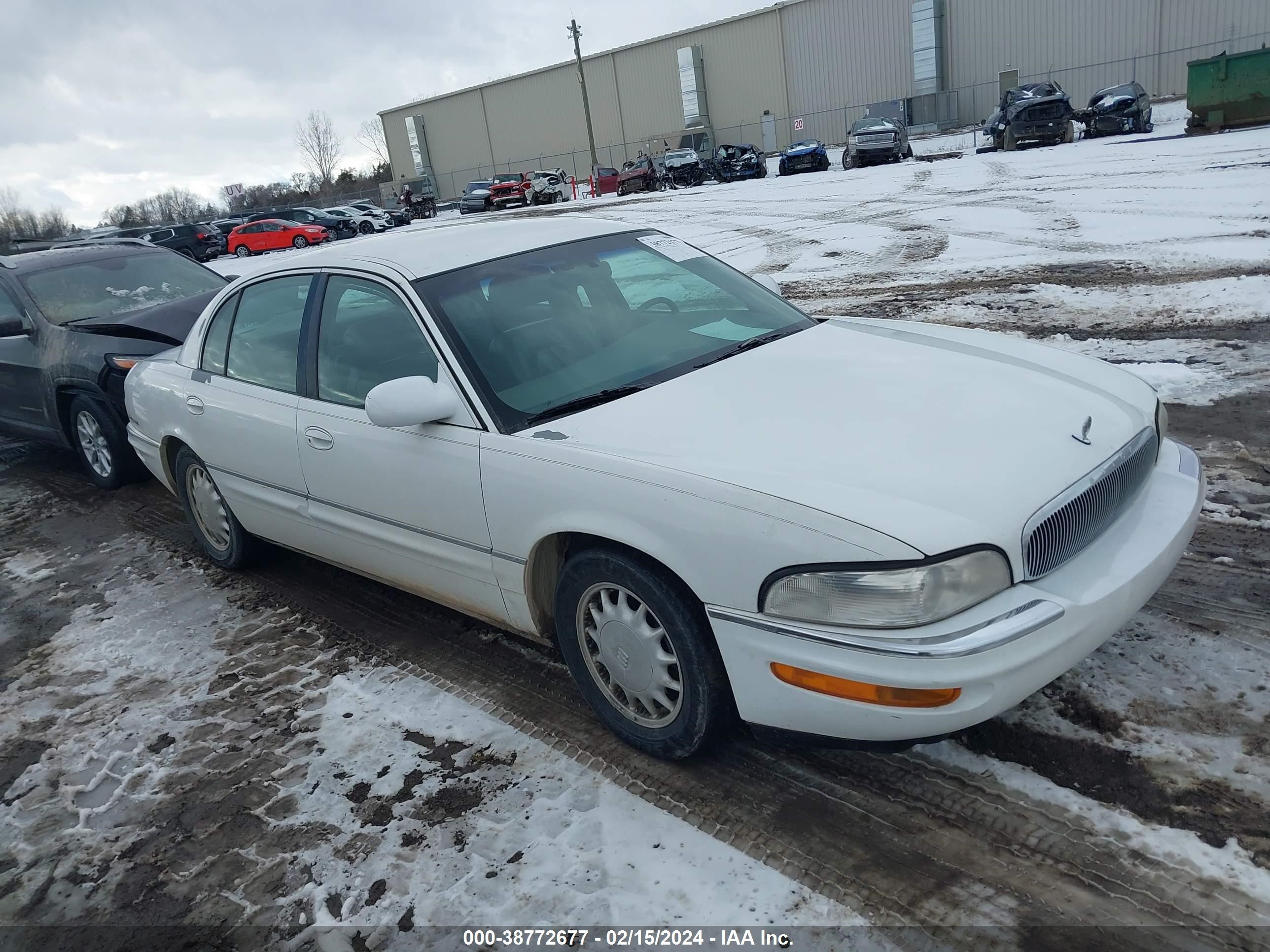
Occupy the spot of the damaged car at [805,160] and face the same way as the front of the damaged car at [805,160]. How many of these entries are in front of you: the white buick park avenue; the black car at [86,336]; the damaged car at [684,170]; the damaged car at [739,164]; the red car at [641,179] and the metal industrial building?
2

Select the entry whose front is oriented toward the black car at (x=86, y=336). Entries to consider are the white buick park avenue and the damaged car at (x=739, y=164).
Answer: the damaged car

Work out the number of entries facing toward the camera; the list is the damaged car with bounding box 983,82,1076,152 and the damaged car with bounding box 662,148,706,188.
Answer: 2

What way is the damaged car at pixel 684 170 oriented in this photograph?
toward the camera

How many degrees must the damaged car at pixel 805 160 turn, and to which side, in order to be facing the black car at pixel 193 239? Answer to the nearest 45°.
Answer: approximately 90° to its right

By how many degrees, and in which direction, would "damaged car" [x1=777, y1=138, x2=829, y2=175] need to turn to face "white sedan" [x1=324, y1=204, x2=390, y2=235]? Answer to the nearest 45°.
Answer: approximately 90° to its right

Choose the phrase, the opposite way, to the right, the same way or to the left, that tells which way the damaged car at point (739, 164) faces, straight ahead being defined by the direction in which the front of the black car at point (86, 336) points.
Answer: to the right

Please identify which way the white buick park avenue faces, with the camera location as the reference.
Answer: facing the viewer and to the right of the viewer

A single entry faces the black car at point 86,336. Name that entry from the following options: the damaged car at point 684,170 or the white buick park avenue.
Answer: the damaged car

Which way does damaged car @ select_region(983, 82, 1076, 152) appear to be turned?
toward the camera

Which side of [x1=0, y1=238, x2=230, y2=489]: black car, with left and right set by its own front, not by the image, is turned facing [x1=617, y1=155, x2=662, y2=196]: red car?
left

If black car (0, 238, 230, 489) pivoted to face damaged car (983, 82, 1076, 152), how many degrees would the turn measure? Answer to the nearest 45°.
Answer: approximately 90° to its left

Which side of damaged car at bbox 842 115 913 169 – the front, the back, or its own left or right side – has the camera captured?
front

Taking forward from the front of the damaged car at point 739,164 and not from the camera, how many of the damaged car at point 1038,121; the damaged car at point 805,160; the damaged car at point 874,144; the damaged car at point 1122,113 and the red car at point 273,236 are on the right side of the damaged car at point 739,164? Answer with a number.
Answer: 1

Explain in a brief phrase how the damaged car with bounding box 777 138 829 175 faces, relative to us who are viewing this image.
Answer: facing the viewer
